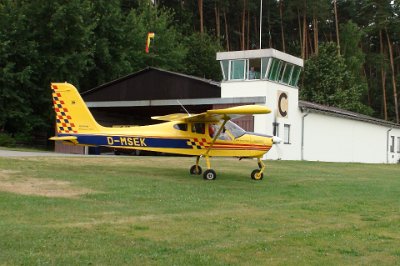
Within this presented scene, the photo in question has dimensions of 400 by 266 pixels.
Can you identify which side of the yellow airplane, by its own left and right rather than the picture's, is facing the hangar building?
left

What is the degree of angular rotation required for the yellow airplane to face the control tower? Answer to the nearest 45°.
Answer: approximately 45° to its left

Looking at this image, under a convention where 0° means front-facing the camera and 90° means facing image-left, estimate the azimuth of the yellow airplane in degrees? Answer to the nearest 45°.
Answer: approximately 270°
